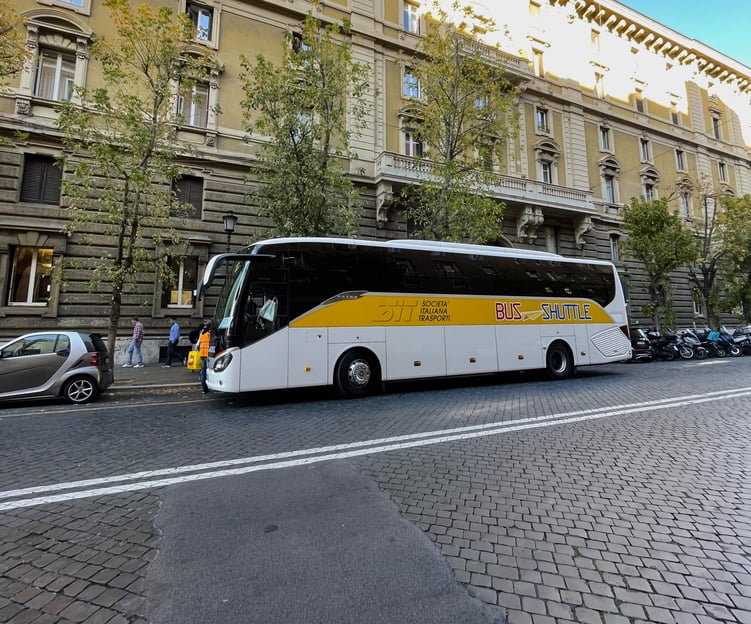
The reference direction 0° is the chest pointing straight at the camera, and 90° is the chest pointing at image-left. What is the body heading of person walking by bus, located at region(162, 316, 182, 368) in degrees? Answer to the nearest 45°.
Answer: approximately 90°

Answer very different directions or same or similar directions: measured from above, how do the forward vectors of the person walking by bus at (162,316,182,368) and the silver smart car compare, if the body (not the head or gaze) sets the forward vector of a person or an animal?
same or similar directions

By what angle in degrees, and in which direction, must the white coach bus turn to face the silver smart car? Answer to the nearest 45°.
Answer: approximately 45° to its right

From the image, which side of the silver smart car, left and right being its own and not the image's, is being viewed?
left

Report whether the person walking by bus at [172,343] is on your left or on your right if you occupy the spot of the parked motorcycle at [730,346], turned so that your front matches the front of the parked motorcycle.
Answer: on your right

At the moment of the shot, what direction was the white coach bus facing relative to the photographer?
facing the viewer and to the left of the viewer

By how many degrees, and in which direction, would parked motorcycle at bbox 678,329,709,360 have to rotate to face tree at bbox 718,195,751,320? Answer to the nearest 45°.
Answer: approximately 135° to its left

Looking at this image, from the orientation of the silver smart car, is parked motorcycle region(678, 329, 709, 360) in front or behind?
behind

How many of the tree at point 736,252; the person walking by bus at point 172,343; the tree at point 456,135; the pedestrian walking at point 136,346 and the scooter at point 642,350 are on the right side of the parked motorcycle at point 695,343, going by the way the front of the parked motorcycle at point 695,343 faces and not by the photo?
4

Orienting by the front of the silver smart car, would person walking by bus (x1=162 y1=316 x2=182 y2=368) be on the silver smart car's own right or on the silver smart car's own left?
on the silver smart car's own right

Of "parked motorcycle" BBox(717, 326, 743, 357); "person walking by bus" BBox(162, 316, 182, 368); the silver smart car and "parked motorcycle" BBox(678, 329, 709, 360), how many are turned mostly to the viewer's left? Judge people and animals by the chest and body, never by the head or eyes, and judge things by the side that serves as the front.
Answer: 2

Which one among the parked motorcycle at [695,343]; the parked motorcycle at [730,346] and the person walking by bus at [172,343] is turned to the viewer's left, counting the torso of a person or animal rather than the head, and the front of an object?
the person walking by bus

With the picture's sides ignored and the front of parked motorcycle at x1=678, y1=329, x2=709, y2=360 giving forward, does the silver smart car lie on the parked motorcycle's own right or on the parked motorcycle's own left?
on the parked motorcycle's own right
